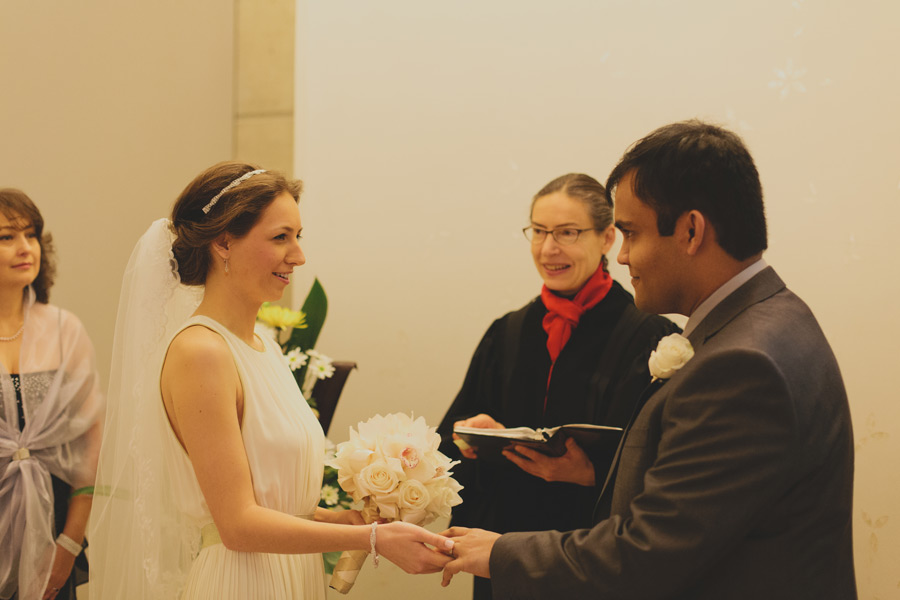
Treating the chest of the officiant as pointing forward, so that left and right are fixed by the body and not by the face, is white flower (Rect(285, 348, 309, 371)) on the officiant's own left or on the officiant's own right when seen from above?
on the officiant's own right

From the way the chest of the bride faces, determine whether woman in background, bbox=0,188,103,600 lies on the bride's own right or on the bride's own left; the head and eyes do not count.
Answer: on the bride's own left

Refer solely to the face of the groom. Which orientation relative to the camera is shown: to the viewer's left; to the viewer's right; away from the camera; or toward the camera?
to the viewer's left

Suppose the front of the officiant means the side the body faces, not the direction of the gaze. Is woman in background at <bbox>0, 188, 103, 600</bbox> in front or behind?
in front

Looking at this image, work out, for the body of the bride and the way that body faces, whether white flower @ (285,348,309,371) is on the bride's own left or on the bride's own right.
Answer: on the bride's own left

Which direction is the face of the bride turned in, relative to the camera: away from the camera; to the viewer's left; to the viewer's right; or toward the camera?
to the viewer's right

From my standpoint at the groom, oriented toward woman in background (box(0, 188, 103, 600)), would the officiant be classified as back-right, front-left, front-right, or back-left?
front-right

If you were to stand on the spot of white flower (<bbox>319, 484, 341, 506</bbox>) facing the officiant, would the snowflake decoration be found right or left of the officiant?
left

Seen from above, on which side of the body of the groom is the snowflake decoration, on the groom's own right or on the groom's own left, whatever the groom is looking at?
on the groom's own right

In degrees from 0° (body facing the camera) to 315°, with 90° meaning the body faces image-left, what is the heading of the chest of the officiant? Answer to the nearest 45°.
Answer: approximately 45°

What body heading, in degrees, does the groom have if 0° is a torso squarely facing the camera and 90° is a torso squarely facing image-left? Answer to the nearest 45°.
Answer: approximately 90°

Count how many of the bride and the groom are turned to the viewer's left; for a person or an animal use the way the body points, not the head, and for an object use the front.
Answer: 1

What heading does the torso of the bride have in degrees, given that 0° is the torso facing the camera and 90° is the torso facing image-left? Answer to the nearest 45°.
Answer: approximately 270°
